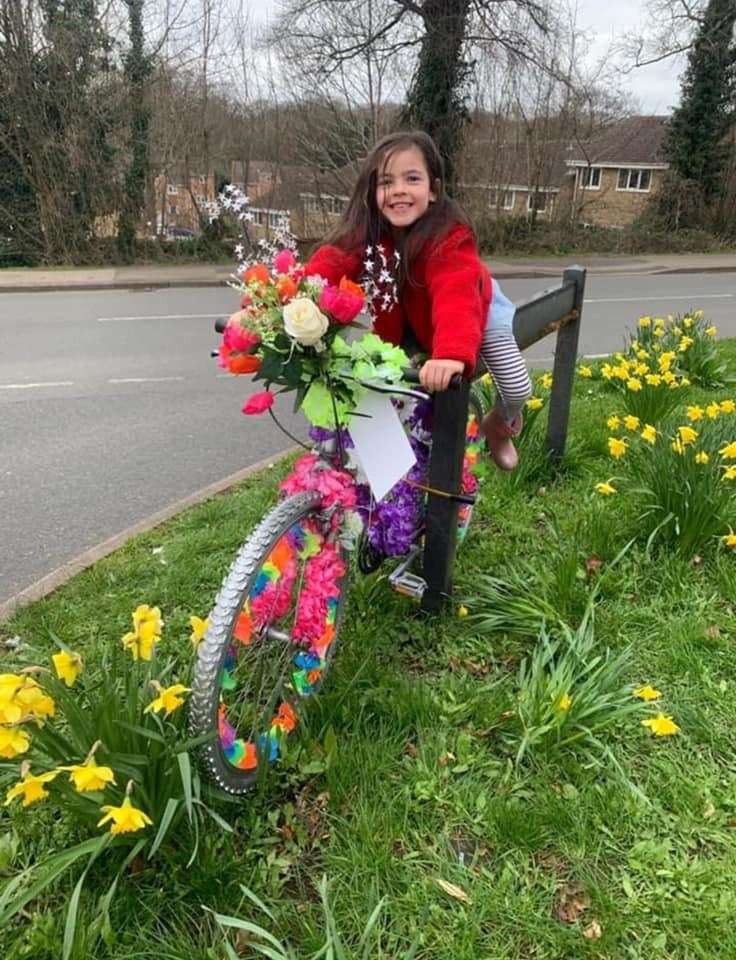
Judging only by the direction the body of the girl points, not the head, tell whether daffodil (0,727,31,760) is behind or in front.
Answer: in front

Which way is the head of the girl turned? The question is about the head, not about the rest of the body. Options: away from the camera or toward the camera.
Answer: toward the camera

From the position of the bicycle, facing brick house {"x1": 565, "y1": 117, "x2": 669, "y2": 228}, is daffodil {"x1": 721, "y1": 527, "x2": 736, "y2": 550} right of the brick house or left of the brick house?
right

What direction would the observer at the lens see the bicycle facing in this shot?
facing the viewer and to the left of the viewer

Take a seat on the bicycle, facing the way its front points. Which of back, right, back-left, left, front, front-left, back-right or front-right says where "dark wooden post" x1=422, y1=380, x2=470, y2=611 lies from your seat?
back

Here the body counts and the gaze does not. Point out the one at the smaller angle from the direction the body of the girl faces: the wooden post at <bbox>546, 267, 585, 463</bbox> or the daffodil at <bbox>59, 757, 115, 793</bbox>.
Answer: the daffodil

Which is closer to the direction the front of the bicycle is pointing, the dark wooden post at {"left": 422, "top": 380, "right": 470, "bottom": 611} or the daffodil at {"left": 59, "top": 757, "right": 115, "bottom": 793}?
the daffodil

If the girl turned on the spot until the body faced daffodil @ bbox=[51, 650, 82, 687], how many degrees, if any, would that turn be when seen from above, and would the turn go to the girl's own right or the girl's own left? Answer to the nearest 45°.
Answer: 0° — they already face it

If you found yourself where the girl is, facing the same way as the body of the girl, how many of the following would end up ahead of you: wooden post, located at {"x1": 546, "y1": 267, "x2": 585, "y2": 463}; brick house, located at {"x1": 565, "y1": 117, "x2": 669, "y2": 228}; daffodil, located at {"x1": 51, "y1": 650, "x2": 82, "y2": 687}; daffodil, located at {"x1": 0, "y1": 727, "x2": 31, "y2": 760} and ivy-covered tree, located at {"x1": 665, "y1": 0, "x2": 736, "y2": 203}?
2

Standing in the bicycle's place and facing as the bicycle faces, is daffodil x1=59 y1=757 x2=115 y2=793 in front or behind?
in front

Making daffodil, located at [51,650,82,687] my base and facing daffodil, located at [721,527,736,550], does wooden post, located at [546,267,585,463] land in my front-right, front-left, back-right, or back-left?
front-left
